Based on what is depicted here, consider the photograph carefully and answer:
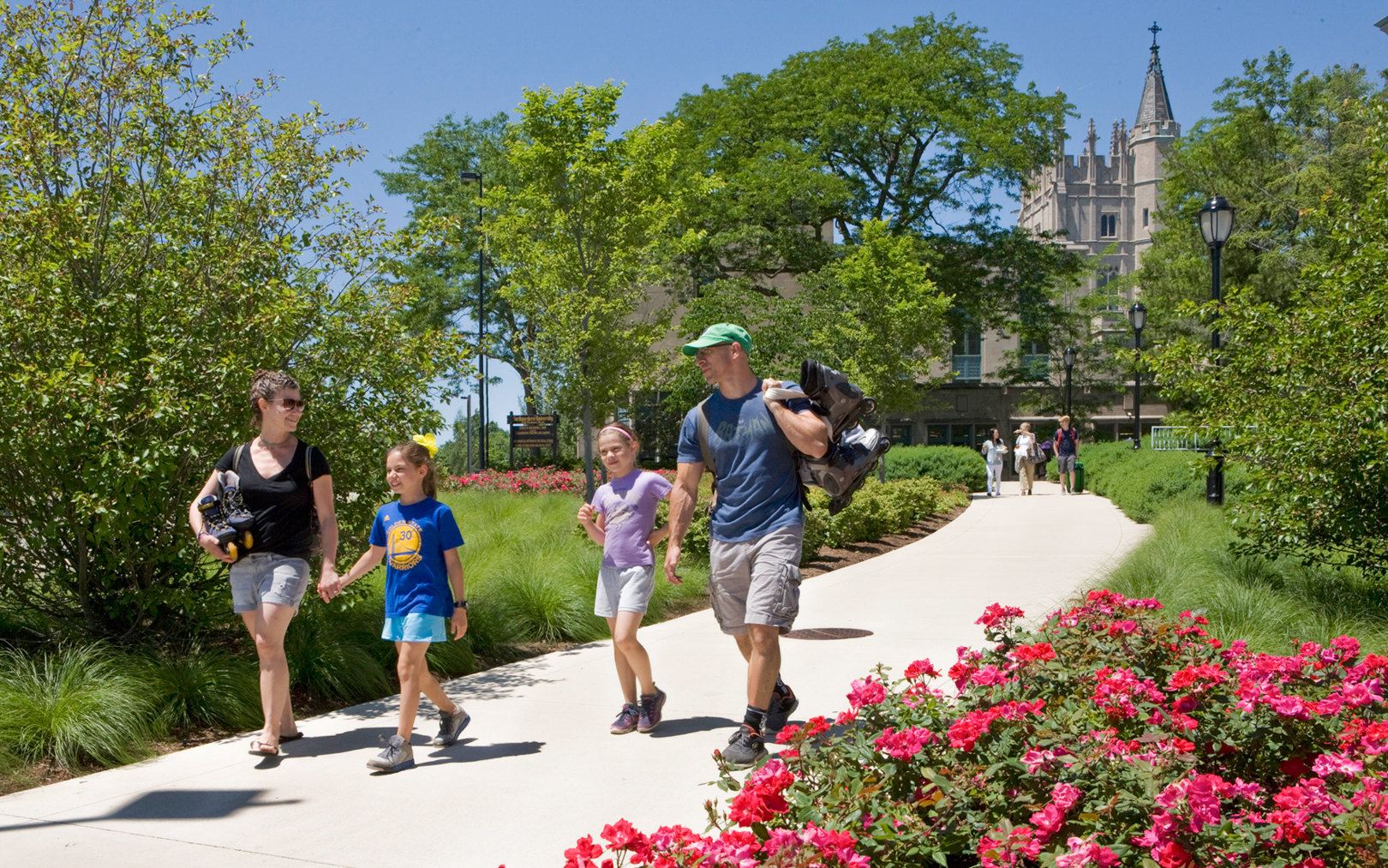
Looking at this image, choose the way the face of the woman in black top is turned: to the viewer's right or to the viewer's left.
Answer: to the viewer's right

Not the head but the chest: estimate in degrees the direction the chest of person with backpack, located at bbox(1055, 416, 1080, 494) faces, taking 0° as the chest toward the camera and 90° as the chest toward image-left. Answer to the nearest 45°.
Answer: approximately 0°

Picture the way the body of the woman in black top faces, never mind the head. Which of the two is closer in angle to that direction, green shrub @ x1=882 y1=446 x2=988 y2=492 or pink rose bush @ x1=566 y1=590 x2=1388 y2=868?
the pink rose bush

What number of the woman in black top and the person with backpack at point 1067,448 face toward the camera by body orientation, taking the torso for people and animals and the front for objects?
2

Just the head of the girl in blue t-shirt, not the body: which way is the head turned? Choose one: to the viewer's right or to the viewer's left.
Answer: to the viewer's left

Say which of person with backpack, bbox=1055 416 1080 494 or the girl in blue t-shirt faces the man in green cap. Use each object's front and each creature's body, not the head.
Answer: the person with backpack

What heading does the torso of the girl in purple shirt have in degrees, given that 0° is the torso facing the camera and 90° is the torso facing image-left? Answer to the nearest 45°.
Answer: approximately 45°

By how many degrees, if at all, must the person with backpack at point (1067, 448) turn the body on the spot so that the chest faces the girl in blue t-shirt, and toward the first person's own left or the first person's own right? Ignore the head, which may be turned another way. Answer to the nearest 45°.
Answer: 0° — they already face them

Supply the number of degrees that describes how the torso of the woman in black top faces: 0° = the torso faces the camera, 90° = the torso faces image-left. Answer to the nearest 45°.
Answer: approximately 0°
